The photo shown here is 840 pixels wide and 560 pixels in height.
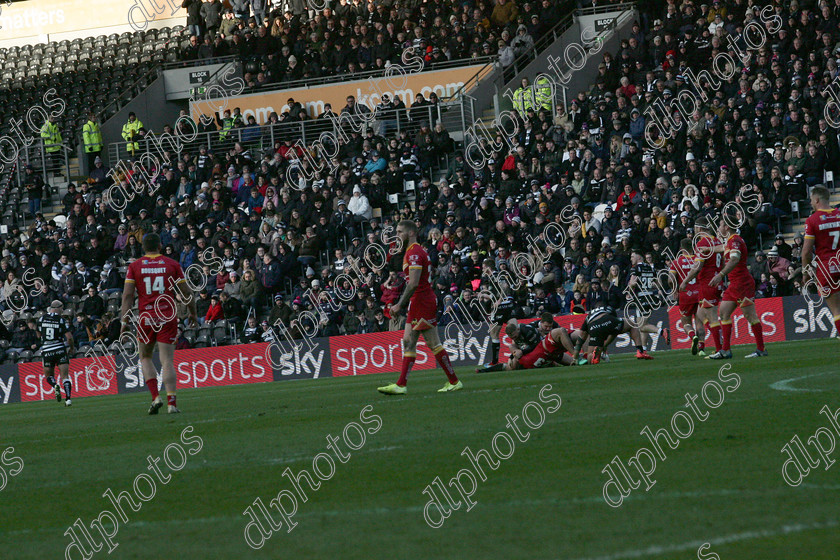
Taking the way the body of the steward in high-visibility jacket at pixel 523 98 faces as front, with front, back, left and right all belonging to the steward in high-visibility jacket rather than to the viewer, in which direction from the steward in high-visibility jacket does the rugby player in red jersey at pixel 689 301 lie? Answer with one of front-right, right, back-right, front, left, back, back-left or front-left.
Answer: front

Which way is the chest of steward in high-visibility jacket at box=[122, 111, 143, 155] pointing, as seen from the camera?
toward the camera

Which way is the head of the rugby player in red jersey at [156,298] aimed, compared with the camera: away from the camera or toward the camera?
away from the camera

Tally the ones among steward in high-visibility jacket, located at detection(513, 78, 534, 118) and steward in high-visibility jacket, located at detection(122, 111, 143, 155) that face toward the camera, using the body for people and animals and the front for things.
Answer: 2

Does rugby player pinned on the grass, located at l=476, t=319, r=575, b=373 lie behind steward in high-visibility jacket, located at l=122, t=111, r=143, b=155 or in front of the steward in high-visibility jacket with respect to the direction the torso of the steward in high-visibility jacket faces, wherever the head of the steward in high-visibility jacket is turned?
in front

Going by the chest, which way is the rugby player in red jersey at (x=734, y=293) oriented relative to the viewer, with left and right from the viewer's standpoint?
facing to the left of the viewer

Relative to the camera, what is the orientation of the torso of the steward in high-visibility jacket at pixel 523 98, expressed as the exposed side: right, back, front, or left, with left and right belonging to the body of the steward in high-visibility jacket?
front

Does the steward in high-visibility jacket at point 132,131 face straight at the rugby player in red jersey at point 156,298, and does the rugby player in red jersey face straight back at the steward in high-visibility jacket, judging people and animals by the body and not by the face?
yes

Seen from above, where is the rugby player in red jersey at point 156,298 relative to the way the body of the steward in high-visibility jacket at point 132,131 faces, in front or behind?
in front

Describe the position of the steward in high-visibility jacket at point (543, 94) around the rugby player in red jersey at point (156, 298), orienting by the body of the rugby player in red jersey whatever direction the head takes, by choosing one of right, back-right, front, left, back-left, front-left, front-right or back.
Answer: front-right

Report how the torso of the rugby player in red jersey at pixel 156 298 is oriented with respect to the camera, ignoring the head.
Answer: away from the camera

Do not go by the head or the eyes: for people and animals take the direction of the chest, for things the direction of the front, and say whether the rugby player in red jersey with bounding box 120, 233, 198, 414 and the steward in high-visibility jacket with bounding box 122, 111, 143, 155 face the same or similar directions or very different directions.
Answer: very different directions

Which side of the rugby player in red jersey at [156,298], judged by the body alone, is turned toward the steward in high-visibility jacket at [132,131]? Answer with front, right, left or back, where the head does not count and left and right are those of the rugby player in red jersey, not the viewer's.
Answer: front

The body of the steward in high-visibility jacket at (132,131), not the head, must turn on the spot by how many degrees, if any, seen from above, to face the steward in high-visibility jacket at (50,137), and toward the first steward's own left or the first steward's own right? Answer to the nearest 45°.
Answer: approximately 135° to the first steward's own right

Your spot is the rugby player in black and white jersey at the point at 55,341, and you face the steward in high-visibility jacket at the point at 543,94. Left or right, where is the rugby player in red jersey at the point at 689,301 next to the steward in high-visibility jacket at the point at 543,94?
right

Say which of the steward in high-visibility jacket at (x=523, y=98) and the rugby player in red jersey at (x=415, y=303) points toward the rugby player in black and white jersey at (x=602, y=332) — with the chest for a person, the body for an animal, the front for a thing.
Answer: the steward in high-visibility jacket
